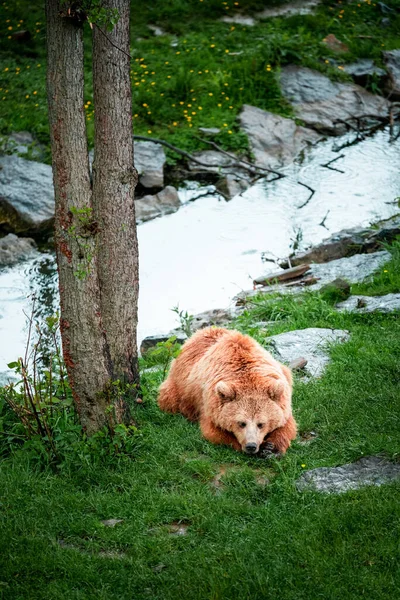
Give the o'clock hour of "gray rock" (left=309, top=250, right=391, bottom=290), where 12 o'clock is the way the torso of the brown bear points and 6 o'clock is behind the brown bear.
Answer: The gray rock is roughly at 8 o'clock from the brown bear.

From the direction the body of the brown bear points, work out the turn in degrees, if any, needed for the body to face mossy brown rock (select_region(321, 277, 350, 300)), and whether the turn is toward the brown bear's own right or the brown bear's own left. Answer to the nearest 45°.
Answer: approximately 135° to the brown bear's own left

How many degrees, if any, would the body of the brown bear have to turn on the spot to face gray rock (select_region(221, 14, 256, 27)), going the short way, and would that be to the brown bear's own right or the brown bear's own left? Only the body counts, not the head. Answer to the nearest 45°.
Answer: approximately 135° to the brown bear's own left

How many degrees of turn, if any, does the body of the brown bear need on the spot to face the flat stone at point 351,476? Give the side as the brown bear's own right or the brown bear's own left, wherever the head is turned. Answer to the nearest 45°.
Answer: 0° — it already faces it

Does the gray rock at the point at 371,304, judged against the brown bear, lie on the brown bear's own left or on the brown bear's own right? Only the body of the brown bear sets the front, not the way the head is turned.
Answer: on the brown bear's own left

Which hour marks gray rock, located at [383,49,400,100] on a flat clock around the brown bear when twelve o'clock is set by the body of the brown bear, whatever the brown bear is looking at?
The gray rock is roughly at 8 o'clock from the brown bear.

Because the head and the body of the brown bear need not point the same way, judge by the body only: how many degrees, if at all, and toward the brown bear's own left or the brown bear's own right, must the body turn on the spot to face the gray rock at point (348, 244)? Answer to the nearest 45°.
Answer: approximately 135° to the brown bear's own left

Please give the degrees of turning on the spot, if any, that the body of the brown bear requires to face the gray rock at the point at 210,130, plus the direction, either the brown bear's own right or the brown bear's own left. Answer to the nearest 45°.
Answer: approximately 135° to the brown bear's own left

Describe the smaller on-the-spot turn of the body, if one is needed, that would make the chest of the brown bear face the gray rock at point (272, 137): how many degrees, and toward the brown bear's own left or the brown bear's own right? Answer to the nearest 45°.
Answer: approximately 135° to the brown bear's own left

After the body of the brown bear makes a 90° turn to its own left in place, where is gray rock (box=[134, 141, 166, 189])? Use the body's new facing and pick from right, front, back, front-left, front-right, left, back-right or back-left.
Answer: front-left

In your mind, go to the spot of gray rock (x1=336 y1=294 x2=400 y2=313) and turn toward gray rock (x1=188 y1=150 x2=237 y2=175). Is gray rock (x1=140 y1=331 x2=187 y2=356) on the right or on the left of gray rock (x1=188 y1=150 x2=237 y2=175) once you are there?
left

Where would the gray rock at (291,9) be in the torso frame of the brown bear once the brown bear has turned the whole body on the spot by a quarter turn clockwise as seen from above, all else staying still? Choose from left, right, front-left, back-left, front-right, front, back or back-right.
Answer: back-right

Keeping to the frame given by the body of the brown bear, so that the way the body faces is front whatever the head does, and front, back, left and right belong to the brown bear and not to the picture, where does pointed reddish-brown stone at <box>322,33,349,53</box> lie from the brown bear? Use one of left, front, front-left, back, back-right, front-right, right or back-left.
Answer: back-left

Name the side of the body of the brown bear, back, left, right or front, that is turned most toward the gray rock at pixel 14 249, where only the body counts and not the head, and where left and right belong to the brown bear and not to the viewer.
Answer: back

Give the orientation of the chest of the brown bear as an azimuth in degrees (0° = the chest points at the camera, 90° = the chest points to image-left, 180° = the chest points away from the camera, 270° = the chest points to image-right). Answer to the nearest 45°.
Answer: approximately 315°
